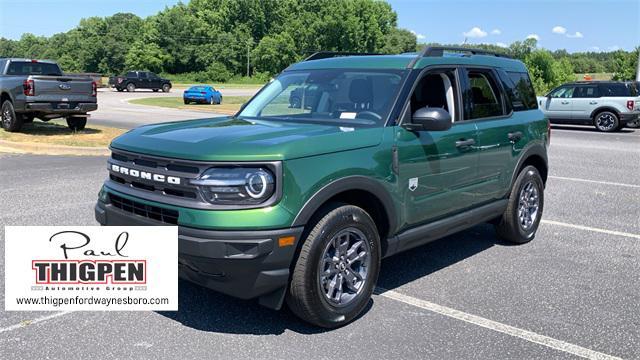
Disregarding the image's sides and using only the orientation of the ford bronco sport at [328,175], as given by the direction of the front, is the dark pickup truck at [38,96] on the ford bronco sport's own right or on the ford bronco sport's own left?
on the ford bronco sport's own right

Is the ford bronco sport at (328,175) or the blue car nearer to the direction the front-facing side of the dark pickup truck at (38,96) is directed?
the blue car

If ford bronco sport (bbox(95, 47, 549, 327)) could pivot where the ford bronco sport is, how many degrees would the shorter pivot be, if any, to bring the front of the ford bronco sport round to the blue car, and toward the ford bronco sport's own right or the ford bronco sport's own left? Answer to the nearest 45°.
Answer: approximately 135° to the ford bronco sport's own right

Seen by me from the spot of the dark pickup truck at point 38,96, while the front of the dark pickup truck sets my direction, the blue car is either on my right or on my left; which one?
on my right

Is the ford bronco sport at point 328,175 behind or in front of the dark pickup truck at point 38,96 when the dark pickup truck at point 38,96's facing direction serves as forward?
behind

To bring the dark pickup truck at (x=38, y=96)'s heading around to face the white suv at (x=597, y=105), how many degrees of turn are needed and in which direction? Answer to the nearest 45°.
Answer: approximately 135° to its right

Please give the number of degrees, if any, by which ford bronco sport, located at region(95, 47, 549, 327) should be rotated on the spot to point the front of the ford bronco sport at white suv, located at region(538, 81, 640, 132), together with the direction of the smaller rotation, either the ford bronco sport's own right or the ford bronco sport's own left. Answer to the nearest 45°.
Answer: approximately 180°
